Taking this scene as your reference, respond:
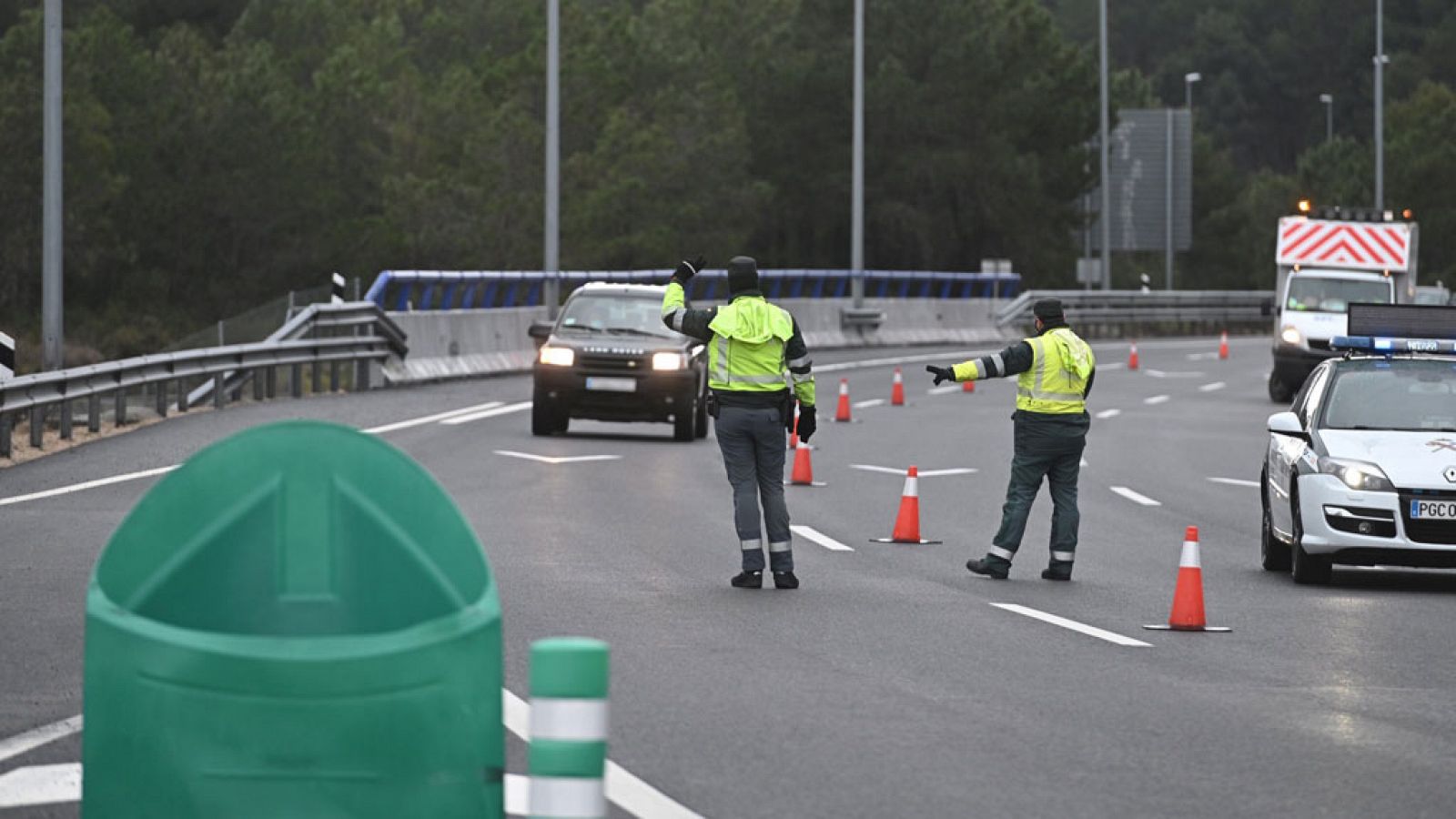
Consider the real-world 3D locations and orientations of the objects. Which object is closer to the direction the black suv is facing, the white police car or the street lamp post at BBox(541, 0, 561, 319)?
the white police car

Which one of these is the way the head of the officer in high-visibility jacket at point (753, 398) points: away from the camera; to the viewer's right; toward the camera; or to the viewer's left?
away from the camera

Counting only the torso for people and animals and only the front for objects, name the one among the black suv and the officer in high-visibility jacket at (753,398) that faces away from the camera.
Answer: the officer in high-visibility jacket

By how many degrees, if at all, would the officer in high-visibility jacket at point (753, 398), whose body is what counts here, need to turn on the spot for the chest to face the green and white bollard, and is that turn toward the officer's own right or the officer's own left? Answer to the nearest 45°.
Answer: approximately 180°

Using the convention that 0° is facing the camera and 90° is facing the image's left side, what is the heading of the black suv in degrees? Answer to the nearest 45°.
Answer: approximately 0°

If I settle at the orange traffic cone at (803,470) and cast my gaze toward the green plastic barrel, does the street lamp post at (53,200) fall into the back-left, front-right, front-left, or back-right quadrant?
back-right

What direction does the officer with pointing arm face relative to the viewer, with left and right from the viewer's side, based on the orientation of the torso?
facing away from the viewer and to the left of the viewer

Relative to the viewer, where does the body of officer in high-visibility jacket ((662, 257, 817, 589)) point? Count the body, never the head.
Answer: away from the camera

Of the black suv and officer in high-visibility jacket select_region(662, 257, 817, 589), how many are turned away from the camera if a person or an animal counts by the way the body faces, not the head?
1

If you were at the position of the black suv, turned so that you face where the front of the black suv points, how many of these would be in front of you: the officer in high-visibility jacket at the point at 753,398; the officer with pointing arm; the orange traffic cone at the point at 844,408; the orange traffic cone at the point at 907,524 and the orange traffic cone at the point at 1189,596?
4

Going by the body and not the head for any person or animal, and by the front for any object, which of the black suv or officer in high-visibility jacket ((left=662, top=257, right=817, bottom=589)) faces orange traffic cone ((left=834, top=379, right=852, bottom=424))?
the officer in high-visibility jacket

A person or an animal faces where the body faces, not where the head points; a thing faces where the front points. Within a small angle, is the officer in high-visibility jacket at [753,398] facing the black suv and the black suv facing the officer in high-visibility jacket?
yes
